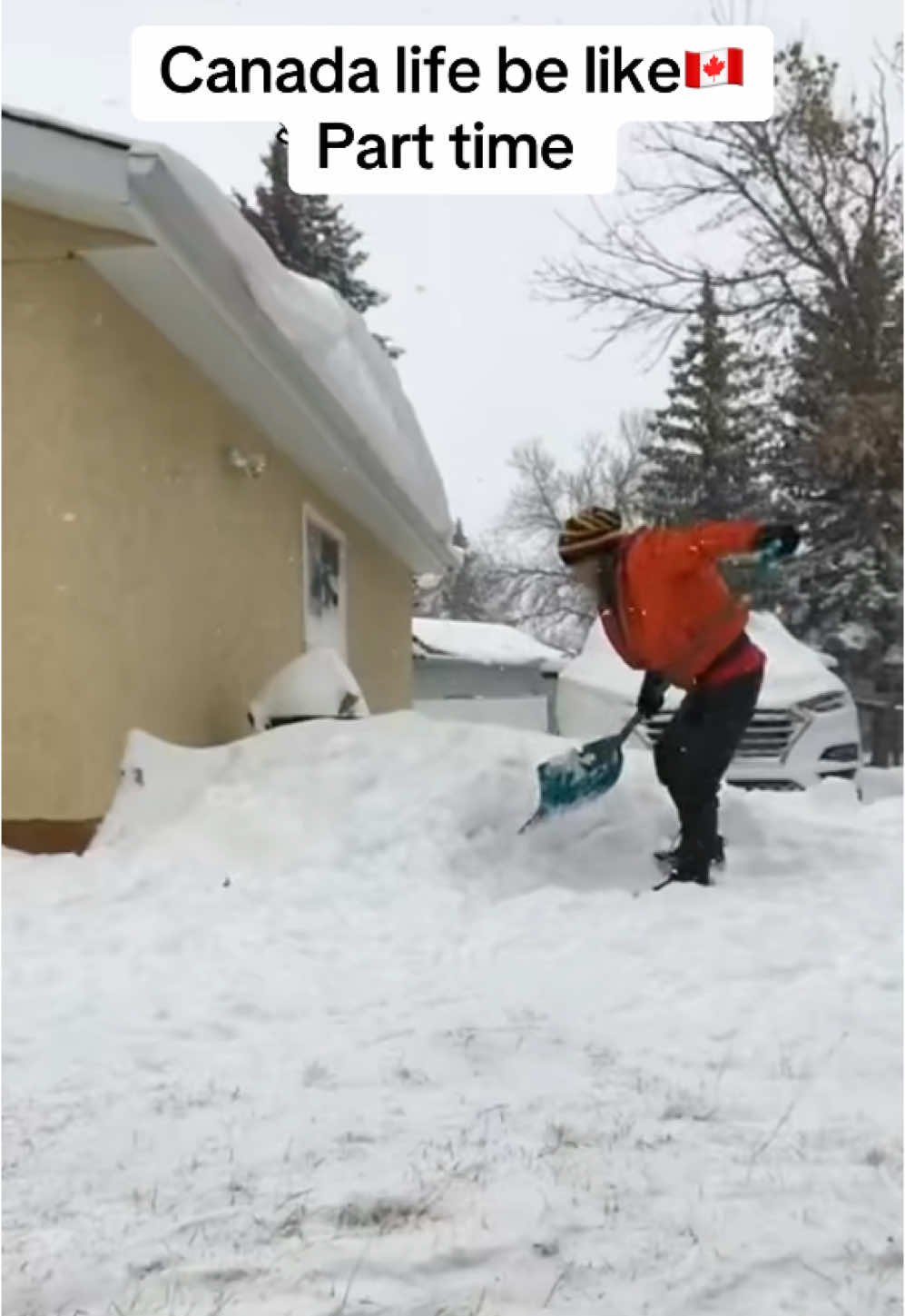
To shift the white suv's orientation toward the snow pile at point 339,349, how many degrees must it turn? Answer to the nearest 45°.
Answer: approximately 45° to its right

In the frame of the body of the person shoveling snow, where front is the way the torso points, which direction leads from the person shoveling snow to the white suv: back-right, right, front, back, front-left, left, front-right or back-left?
right

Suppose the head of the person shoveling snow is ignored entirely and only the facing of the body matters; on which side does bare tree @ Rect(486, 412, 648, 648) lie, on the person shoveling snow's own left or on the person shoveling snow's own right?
on the person shoveling snow's own right

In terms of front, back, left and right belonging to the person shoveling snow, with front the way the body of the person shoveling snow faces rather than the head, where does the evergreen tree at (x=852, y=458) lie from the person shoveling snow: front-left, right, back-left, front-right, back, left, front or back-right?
right

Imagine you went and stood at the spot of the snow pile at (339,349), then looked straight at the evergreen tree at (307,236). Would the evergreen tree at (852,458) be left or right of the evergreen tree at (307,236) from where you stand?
right

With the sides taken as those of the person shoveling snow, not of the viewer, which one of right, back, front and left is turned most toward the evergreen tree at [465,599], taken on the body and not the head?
right

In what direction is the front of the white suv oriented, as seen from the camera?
facing the viewer and to the right of the viewer

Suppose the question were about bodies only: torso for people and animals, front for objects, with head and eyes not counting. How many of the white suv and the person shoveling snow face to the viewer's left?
1

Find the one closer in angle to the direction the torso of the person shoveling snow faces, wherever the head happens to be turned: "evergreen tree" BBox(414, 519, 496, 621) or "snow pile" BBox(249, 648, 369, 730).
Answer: the snow pile

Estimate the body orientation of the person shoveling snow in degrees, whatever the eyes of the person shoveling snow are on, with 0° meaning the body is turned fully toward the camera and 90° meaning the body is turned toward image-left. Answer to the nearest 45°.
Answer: approximately 90°

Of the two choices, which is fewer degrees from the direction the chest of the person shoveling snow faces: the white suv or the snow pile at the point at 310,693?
the snow pile

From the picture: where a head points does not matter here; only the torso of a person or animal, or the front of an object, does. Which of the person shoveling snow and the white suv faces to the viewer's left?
the person shoveling snow

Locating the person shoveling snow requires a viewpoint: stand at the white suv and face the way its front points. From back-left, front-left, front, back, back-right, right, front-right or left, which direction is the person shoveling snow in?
front-right

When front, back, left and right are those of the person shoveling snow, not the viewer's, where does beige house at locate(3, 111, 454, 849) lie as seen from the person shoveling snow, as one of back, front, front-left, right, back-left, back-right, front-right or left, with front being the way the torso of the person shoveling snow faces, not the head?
front

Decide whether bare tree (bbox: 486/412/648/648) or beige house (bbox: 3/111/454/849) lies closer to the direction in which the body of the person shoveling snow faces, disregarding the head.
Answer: the beige house

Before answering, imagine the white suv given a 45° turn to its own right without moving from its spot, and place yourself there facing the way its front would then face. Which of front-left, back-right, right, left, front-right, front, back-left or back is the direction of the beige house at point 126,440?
front-right
